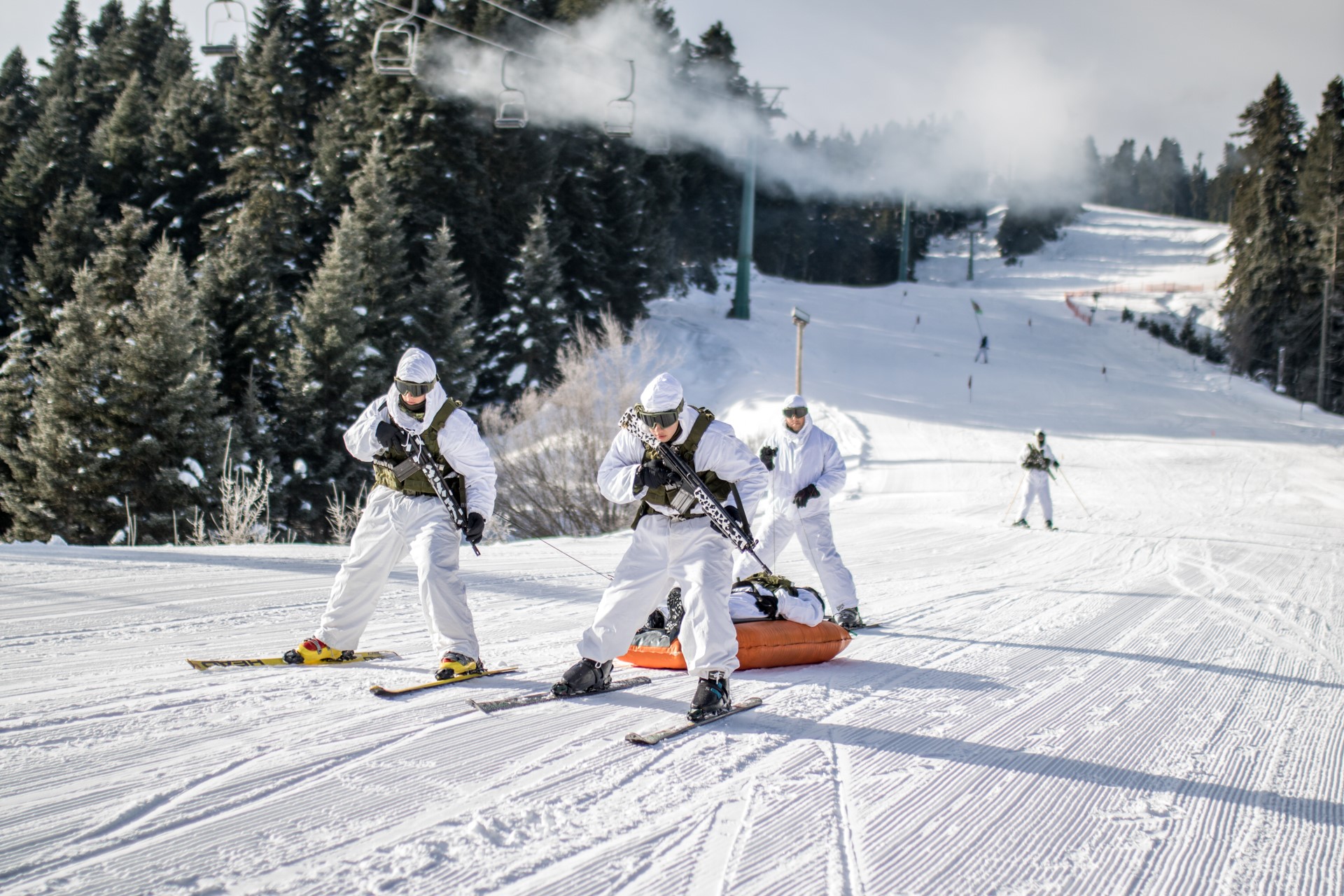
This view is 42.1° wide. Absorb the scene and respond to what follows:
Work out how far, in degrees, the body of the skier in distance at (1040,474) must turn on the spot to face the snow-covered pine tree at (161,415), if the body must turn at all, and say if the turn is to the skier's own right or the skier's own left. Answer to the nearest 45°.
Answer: approximately 90° to the skier's own right

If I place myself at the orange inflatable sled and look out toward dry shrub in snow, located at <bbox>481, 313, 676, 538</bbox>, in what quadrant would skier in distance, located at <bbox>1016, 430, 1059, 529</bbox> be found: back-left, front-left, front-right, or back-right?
front-right

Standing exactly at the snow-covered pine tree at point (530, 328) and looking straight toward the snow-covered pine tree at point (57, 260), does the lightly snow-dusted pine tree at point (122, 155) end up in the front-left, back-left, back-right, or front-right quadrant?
front-right

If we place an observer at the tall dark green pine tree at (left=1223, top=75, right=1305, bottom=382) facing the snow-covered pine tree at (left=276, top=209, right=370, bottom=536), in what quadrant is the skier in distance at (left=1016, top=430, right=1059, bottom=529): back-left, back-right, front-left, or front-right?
front-left

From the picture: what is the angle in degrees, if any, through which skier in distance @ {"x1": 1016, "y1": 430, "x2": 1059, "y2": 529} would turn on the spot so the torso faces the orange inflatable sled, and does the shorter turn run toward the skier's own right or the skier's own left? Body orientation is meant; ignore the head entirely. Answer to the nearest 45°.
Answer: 0° — they already face it

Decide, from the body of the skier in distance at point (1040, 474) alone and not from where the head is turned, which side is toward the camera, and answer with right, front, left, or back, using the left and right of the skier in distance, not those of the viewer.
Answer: front
